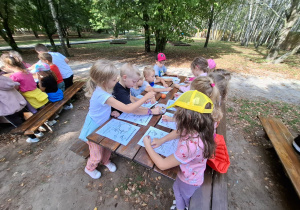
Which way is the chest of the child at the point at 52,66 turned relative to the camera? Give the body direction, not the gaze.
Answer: to the viewer's left

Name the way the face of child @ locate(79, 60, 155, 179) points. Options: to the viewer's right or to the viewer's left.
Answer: to the viewer's right

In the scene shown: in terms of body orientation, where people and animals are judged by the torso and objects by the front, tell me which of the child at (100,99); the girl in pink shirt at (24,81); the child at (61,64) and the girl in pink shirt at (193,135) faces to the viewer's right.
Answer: the child at (100,99)

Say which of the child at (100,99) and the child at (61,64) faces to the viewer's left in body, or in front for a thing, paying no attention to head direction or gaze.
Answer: the child at (61,64)

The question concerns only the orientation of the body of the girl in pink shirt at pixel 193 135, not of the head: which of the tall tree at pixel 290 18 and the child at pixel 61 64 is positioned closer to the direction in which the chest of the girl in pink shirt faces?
the child

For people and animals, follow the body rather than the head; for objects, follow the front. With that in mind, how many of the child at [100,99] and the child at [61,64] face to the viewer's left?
1

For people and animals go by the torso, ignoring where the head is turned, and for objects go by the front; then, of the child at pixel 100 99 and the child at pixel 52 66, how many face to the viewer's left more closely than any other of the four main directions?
1

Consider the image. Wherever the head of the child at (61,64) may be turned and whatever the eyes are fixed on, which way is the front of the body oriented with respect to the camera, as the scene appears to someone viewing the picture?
to the viewer's left

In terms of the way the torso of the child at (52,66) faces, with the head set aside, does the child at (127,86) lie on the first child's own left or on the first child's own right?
on the first child's own left

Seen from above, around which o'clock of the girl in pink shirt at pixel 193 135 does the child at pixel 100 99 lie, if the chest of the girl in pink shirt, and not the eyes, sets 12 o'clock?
The child is roughly at 11 o'clock from the girl in pink shirt.

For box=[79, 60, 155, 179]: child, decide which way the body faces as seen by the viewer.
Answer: to the viewer's right

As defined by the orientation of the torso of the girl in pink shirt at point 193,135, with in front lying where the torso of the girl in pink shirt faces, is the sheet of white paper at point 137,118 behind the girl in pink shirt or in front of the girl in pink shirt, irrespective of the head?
in front

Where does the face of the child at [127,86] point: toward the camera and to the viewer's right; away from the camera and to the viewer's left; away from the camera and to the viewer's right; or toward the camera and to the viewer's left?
toward the camera and to the viewer's right

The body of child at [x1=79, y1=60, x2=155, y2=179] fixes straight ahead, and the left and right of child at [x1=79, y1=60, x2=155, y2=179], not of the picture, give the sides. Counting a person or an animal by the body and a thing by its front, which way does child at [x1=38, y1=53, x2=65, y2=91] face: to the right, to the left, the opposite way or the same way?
the opposite way

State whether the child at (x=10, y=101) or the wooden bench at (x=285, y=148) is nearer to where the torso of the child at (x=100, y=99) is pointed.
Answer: the wooden bench

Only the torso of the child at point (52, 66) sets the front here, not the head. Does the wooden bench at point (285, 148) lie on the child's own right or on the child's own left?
on the child's own left

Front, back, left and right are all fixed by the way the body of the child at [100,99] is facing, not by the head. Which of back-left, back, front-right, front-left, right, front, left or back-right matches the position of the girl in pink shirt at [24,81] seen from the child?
back-left

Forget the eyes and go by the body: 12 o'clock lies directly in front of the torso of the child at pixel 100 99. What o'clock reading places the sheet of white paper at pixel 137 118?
The sheet of white paper is roughly at 12 o'clock from the child.

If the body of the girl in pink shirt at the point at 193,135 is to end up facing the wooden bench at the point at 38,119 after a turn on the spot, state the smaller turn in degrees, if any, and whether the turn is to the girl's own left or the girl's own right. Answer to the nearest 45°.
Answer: approximately 45° to the girl's own left
